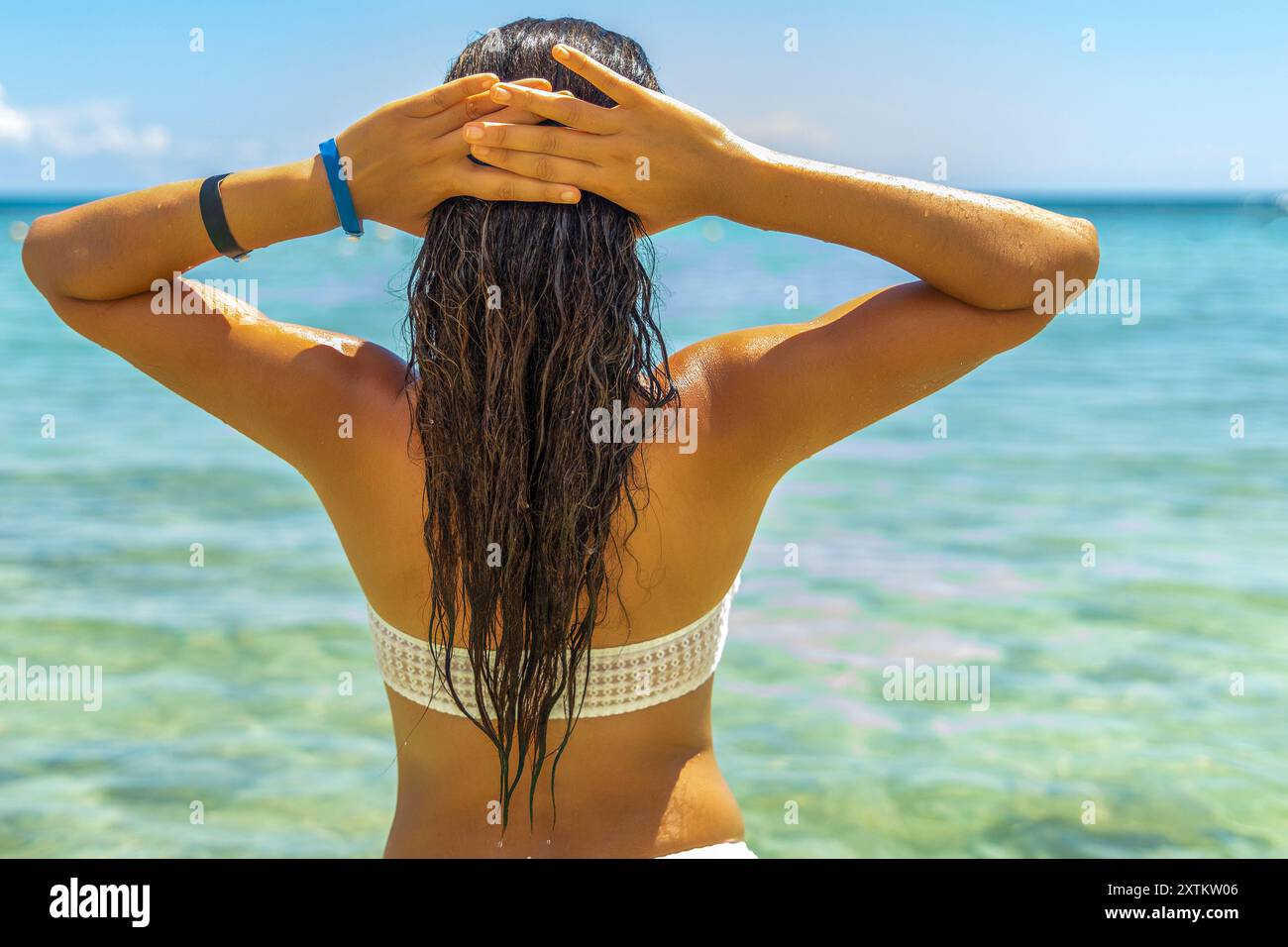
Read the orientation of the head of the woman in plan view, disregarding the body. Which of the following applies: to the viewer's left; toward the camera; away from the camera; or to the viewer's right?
away from the camera

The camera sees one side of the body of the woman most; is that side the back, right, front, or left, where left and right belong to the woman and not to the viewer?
back
